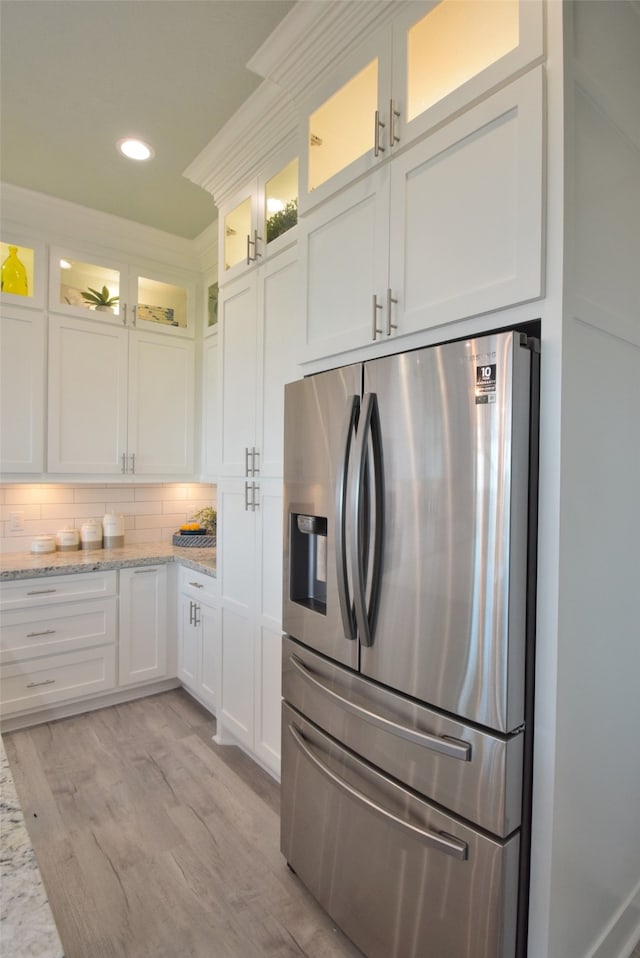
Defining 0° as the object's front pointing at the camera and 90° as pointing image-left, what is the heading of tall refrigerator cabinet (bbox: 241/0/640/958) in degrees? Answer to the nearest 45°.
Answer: approximately 45°

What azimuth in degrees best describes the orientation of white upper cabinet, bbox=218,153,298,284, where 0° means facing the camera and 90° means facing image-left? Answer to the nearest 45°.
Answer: approximately 45°

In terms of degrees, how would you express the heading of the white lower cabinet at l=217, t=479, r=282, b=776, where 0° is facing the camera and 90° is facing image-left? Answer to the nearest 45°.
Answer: approximately 45°
